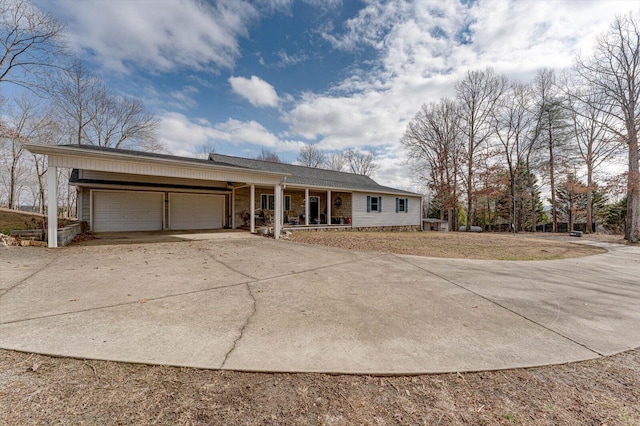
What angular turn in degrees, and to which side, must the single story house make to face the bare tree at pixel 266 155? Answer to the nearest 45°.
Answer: approximately 135° to its left

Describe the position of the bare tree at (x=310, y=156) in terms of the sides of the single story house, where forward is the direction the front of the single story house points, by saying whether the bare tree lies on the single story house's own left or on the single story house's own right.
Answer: on the single story house's own left

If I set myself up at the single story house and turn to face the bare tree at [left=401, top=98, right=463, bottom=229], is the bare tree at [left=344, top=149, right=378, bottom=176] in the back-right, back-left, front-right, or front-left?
front-left

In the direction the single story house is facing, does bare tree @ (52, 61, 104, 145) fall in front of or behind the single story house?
behind

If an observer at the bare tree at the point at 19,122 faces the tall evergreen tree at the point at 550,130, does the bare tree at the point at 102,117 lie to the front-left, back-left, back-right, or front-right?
front-left

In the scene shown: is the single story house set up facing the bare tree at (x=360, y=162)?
no

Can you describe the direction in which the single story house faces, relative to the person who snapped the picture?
facing the viewer and to the right of the viewer

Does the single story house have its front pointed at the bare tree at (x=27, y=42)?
no

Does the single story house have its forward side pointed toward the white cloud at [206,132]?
no

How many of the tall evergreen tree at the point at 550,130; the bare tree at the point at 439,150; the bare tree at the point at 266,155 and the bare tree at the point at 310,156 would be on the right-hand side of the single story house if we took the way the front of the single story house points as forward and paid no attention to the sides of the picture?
0

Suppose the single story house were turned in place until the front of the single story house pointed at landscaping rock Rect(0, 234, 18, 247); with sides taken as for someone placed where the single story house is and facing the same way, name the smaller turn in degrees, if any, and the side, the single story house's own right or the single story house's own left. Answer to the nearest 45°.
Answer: approximately 90° to the single story house's own right

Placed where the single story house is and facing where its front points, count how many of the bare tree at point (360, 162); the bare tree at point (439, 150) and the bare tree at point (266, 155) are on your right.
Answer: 0
